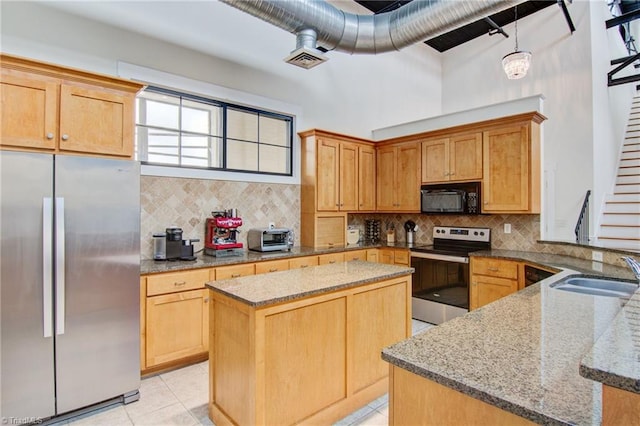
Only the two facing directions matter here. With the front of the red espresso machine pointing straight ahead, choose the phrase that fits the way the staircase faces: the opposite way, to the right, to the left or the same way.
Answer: to the right

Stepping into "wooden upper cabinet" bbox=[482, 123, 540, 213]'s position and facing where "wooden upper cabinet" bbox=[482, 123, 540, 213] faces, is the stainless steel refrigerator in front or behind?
in front

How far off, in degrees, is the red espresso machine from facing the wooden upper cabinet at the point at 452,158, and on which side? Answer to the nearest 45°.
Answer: approximately 45° to its left

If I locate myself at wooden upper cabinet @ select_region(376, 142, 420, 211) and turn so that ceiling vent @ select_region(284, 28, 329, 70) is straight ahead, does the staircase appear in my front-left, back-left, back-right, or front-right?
back-left

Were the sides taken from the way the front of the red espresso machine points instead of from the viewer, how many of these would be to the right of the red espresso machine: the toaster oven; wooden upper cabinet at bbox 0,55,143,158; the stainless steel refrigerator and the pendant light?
2

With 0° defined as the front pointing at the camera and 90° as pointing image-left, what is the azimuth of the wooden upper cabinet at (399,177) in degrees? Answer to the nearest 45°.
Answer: approximately 45°

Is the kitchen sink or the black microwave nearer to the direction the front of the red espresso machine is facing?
the kitchen sink
